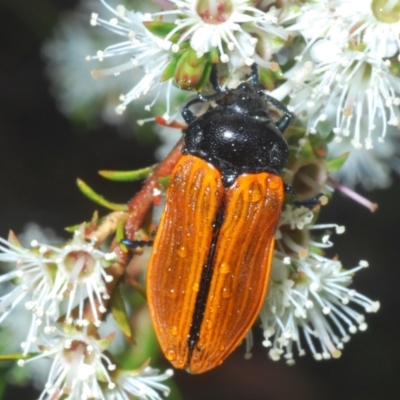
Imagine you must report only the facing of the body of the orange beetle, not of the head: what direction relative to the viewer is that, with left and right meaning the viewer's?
facing away from the viewer
